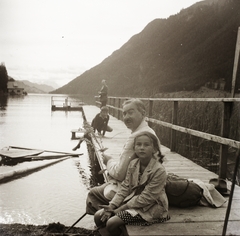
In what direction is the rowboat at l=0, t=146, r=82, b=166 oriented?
to the viewer's right

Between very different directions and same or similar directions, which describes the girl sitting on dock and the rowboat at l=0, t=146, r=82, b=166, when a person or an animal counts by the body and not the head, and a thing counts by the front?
very different directions

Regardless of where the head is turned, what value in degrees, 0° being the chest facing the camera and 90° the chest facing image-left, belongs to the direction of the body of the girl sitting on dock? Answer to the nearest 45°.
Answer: approximately 45°

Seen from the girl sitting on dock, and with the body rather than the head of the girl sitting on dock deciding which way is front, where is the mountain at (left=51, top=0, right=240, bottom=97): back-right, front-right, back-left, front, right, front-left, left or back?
back-right

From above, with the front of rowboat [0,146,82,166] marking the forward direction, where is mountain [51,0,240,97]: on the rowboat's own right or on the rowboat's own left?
on the rowboat's own left

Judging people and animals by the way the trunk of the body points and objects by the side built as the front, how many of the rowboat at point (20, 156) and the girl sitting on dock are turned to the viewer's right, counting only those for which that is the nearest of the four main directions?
1

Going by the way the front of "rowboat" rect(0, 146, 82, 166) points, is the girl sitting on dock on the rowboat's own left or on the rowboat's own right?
on the rowboat's own right

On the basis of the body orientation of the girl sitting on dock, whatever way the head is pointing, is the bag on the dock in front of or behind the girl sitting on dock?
behind
